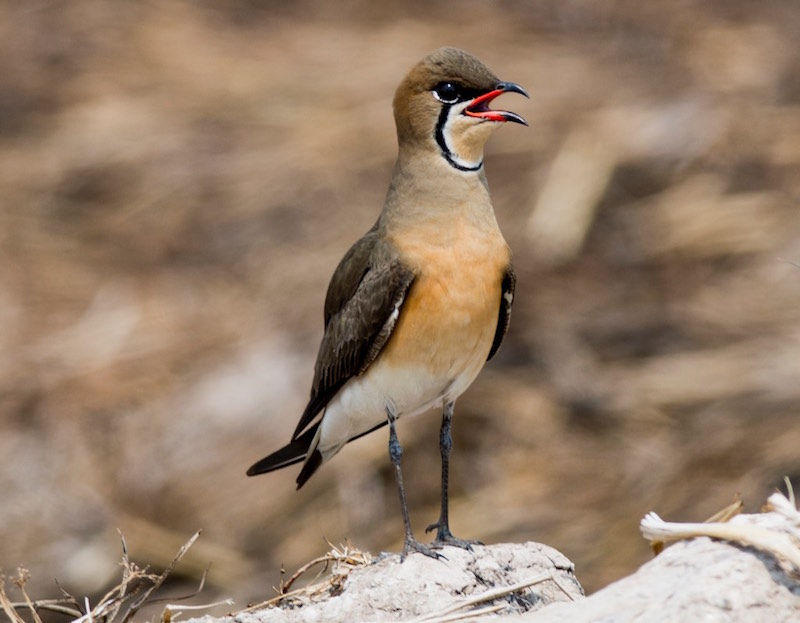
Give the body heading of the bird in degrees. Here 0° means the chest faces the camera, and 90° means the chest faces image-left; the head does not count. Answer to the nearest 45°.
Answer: approximately 315°
